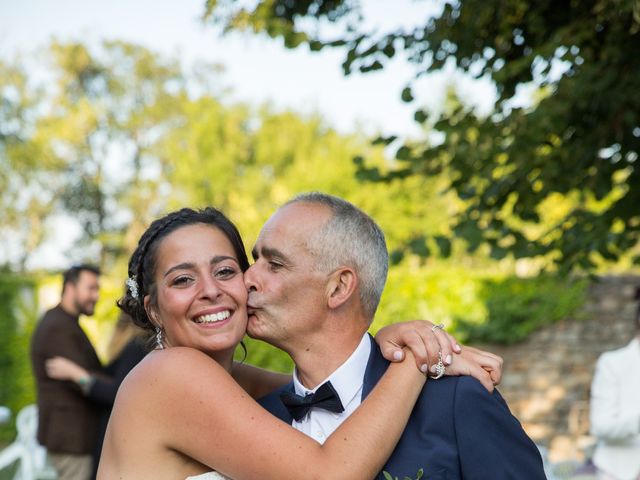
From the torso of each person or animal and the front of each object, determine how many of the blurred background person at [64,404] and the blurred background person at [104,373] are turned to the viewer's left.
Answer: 1

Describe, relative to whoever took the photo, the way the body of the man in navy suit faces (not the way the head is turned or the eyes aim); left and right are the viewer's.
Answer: facing the viewer and to the left of the viewer

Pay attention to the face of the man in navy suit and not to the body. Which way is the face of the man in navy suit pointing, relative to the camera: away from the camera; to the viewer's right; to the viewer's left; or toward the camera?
to the viewer's left

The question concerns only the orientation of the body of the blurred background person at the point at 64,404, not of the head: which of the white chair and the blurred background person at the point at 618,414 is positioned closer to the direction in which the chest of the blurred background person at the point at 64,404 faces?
the blurred background person

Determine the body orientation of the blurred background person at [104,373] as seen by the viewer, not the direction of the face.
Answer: to the viewer's left

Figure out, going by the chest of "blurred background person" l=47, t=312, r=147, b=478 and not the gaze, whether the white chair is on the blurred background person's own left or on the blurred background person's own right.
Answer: on the blurred background person's own right

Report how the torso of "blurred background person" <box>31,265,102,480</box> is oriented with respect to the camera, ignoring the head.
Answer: to the viewer's right

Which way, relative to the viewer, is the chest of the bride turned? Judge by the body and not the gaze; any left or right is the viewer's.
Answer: facing the viewer and to the right of the viewer

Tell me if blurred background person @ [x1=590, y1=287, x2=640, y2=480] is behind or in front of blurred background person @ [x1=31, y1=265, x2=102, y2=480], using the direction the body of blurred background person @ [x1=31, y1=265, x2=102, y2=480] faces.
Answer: in front
